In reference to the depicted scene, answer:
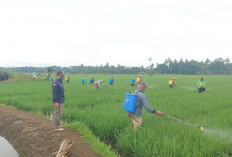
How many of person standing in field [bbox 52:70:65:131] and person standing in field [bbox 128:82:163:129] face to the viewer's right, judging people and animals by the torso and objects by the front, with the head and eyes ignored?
2

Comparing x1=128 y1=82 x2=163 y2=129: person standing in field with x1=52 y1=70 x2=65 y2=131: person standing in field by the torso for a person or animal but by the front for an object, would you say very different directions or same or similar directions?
same or similar directions

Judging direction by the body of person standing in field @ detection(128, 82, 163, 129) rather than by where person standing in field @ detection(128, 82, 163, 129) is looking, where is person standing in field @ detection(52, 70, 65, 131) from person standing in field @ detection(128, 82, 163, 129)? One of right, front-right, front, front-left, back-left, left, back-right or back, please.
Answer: back

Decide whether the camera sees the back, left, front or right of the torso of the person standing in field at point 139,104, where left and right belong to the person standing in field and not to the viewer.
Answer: right

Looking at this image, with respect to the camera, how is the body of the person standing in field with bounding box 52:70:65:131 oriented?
to the viewer's right

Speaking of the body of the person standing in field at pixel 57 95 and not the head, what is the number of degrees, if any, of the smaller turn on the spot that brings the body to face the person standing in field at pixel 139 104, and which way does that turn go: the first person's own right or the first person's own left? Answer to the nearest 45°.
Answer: approximately 45° to the first person's own right
